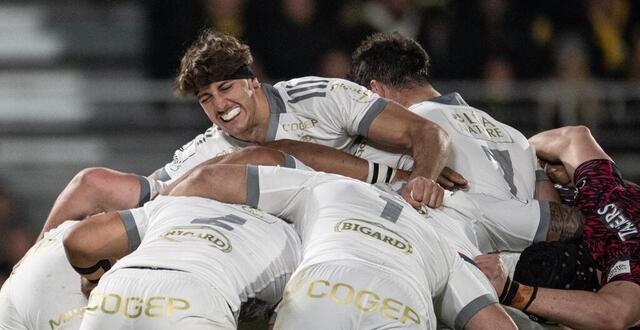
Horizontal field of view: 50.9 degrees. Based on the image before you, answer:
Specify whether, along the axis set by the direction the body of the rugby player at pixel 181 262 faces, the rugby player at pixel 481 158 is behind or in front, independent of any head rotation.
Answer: in front

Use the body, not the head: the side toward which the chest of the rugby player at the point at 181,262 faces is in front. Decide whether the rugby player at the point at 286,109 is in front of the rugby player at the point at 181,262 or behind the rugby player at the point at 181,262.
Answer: in front

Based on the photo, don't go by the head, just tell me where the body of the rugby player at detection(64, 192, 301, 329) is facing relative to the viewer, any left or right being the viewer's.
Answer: facing away from the viewer and to the right of the viewer

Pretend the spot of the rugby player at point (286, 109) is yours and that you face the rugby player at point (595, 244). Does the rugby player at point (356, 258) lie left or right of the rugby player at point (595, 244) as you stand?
right

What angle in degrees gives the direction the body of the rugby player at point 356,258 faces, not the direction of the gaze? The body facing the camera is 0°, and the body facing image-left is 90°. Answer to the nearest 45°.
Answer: approximately 180°

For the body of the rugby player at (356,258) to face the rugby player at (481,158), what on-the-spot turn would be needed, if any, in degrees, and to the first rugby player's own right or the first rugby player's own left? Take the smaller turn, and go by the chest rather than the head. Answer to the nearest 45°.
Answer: approximately 45° to the first rugby player's own right

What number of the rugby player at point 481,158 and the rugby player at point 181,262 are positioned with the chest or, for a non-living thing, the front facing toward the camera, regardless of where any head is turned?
0

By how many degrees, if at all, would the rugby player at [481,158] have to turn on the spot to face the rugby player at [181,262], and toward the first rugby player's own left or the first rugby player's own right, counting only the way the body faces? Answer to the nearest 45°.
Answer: approximately 90° to the first rugby player's own left

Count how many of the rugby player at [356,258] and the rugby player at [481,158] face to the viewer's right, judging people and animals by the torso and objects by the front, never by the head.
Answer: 0

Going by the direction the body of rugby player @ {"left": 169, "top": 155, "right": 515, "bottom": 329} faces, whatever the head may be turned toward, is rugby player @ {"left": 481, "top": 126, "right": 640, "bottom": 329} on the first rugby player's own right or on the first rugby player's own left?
on the first rugby player's own right

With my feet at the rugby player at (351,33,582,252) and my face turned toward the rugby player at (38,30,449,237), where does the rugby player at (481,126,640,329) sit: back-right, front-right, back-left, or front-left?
back-left

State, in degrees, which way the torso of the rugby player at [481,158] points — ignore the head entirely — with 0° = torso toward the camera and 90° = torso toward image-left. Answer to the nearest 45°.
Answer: approximately 135°

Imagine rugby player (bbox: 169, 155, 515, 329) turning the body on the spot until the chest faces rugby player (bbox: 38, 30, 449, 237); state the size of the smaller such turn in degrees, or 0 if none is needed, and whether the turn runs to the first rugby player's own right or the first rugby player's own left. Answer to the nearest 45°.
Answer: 0° — they already face them
